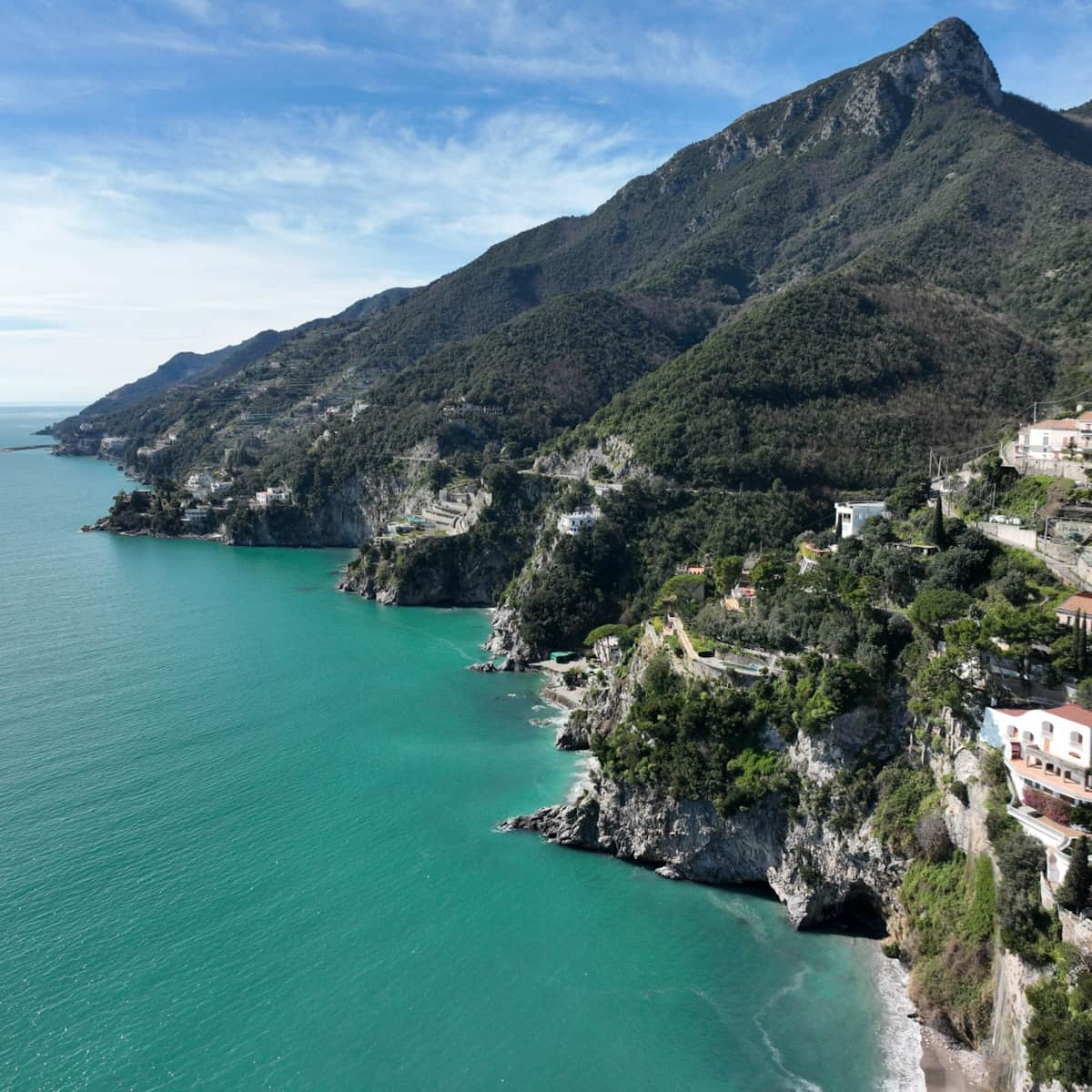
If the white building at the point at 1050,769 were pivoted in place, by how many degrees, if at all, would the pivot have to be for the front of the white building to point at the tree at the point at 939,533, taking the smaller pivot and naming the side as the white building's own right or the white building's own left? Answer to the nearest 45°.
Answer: approximately 135° to the white building's own right

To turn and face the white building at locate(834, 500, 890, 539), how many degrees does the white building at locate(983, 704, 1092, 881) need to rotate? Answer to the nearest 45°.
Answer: approximately 135° to its right

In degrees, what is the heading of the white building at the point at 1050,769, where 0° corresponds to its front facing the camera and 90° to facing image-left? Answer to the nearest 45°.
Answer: approximately 45°

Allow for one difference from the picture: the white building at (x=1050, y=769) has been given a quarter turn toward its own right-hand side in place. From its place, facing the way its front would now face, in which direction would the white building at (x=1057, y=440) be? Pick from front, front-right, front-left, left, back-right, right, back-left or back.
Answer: front-right

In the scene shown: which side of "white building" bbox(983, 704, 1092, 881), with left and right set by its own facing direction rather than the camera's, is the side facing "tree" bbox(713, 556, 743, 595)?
right

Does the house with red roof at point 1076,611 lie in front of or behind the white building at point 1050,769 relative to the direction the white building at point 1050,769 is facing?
behind

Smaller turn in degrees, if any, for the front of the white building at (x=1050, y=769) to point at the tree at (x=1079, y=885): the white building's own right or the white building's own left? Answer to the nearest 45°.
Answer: approximately 45° to the white building's own left

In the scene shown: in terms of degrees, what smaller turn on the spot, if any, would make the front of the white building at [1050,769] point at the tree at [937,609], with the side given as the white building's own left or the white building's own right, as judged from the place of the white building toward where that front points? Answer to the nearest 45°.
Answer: approximately 90° to the white building's own right
